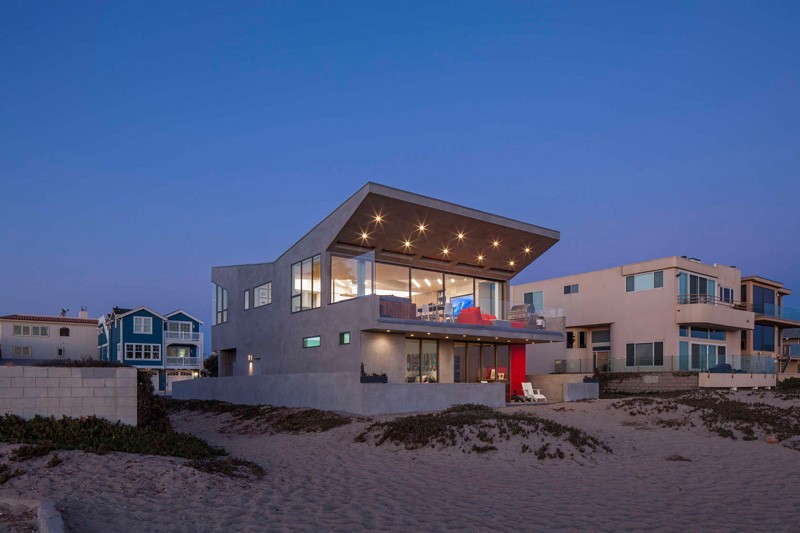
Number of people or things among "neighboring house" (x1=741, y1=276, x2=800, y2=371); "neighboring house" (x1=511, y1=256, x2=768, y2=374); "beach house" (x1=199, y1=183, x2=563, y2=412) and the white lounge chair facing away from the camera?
0

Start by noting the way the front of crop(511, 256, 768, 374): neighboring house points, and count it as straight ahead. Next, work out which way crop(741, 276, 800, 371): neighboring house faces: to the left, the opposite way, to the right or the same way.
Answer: the same way

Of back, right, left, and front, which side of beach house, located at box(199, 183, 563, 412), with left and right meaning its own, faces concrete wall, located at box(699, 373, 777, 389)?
left

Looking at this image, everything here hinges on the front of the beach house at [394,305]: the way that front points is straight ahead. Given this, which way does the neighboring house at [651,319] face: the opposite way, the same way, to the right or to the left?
the same way

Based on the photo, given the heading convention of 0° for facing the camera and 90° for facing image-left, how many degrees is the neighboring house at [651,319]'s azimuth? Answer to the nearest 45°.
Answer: approximately 315°

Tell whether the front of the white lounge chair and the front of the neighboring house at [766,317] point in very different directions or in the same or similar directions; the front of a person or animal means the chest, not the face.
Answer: same or similar directions

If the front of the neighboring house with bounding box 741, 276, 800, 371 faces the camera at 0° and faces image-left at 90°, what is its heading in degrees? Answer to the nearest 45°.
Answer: approximately 315°

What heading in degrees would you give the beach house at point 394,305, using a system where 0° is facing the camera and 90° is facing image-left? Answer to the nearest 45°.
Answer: approximately 315°

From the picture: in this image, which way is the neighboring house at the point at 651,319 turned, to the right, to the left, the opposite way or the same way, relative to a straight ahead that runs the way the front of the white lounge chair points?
the same way
